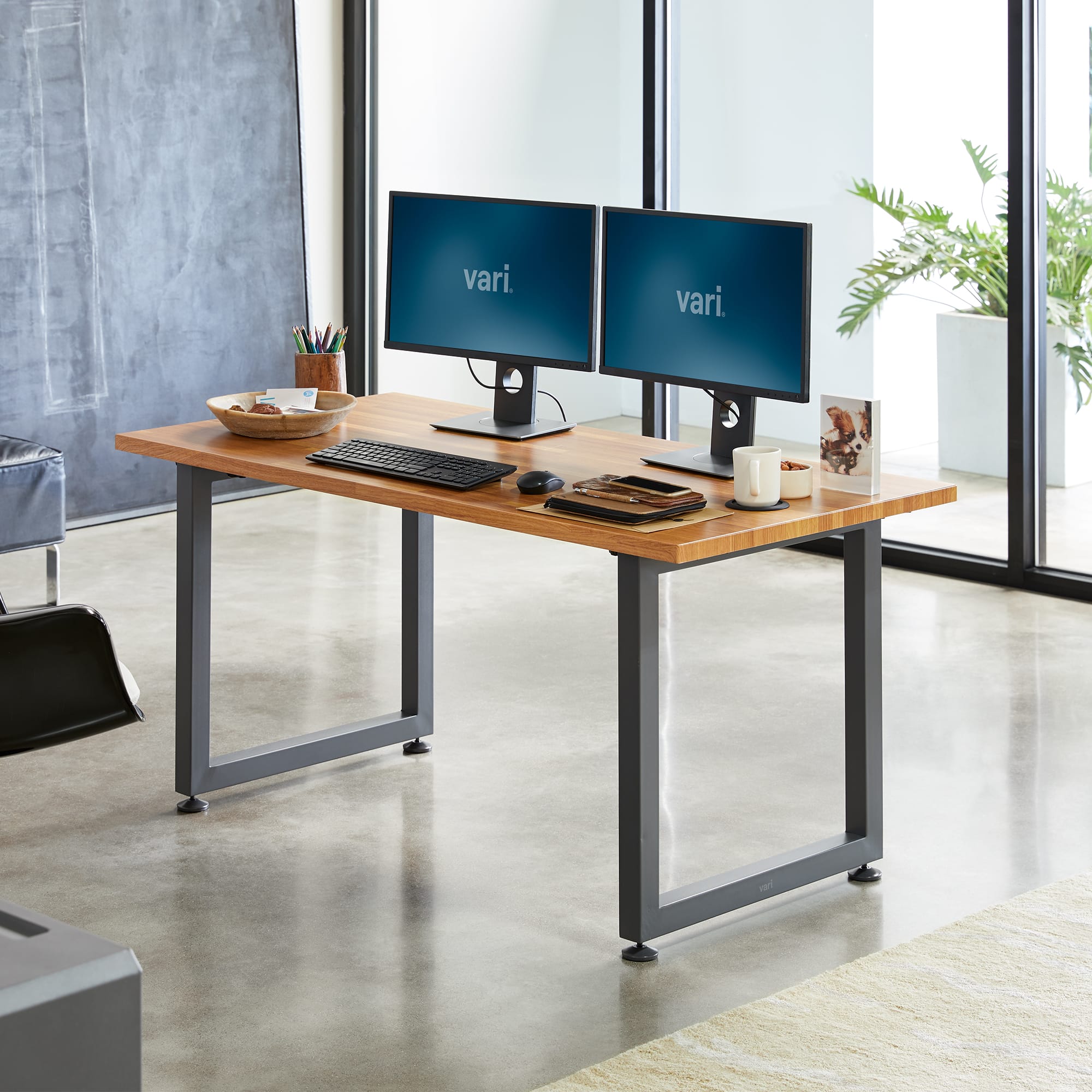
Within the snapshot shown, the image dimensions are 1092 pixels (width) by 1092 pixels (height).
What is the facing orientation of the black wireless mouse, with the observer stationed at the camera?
facing away from the viewer and to the right of the viewer

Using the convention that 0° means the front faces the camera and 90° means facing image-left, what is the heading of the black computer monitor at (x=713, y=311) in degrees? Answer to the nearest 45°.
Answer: approximately 45°

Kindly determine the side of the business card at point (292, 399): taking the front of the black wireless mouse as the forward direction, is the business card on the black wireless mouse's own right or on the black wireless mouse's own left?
on the black wireless mouse's own left
